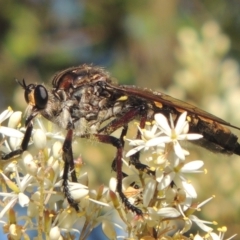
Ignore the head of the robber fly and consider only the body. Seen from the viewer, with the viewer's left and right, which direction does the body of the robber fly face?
facing to the left of the viewer
